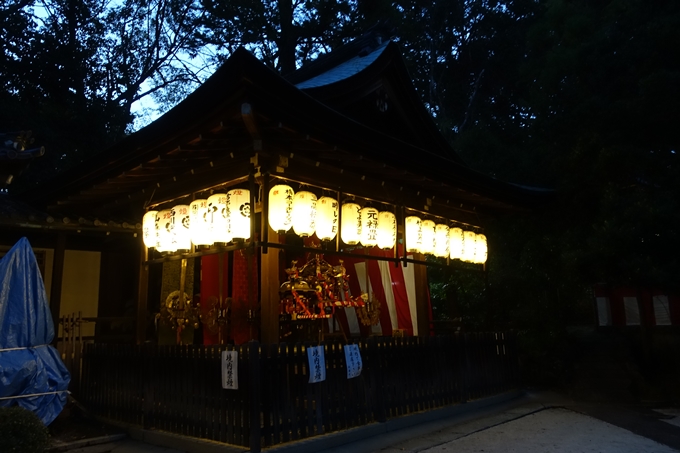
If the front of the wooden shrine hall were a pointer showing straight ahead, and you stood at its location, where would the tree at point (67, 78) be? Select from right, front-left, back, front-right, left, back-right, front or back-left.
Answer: back

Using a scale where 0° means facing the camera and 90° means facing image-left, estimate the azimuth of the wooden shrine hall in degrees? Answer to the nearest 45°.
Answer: approximately 315°

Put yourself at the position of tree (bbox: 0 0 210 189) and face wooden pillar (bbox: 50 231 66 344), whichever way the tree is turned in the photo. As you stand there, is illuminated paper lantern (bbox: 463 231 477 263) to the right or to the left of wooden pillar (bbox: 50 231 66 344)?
left
